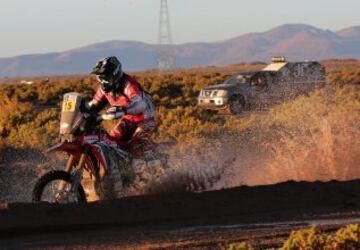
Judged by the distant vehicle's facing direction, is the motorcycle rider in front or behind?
in front

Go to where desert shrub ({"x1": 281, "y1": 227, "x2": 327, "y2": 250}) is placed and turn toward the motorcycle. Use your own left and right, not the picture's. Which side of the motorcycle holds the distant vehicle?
right

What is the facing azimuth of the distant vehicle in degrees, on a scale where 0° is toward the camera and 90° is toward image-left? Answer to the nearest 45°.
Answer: approximately 45°

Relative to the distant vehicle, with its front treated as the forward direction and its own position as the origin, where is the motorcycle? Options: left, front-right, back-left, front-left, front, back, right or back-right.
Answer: front-left

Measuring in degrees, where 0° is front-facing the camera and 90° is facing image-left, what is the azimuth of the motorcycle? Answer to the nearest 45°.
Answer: approximately 45°

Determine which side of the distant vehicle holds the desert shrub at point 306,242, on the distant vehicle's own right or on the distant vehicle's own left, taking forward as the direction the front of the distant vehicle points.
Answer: on the distant vehicle's own left

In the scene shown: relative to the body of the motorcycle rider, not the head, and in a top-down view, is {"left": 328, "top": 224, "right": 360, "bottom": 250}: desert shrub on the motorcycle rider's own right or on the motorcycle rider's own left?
on the motorcycle rider's own left

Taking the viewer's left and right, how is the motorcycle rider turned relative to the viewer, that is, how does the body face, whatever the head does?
facing the viewer and to the left of the viewer

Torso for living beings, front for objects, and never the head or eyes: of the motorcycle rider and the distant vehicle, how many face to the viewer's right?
0
